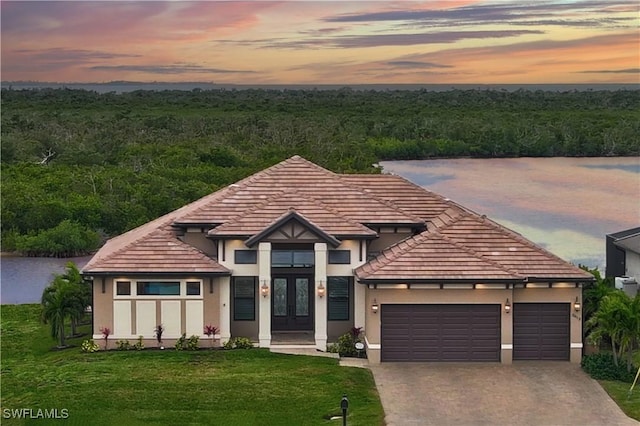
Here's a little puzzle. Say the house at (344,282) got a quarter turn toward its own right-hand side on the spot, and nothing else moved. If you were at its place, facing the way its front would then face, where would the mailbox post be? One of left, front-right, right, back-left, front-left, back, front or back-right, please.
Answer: left

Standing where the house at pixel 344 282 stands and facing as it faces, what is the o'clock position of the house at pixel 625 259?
the house at pixel 625 259 is roughly at 8 o'clock from the house at pixel 344 282.

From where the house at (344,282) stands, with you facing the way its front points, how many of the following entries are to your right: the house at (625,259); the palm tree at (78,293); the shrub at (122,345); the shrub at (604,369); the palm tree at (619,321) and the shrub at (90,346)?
3

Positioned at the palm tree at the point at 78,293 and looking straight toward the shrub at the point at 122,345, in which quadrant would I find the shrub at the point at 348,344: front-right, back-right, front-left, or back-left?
front-left

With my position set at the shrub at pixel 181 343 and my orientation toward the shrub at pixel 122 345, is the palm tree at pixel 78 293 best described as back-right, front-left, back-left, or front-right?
front-right

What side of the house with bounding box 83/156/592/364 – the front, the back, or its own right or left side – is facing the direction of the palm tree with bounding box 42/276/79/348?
right

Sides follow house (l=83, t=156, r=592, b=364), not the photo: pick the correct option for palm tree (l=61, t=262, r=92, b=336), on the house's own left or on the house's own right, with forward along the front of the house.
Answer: on the house's own right

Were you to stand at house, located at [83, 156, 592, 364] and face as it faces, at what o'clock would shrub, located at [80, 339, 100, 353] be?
The shrub is roughly at 3 o'clock from the house.

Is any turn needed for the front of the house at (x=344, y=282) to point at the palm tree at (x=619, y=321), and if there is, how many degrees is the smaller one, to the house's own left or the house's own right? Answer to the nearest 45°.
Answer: approximately 90° to the house's own left

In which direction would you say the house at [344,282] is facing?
toward the camera

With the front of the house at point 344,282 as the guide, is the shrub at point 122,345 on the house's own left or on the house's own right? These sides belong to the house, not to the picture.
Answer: on the house's own right

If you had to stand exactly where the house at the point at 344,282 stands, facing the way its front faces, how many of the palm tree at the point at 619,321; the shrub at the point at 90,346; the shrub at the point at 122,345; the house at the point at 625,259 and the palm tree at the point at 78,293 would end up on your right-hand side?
3
